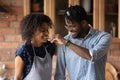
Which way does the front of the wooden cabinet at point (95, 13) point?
toward the camera

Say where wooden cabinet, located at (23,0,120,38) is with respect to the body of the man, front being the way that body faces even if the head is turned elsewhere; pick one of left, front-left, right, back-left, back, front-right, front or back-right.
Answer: back-right

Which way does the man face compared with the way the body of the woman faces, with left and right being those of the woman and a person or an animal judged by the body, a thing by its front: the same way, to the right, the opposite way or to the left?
to the right

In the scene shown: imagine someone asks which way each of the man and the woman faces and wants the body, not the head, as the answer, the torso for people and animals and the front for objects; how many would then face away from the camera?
0

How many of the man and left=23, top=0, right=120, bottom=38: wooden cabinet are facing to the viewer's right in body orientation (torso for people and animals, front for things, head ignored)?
0

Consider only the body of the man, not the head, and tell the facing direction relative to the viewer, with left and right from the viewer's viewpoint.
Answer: facing the viewer and to the left of the viewer

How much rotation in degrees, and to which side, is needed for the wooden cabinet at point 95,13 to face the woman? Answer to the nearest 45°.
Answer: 0° — it already faces them

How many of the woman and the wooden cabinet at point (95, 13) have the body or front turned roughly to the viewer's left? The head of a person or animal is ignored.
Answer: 0

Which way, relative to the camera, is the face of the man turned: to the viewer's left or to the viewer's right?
to the viewer's left

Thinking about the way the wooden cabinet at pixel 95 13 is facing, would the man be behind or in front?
in front
